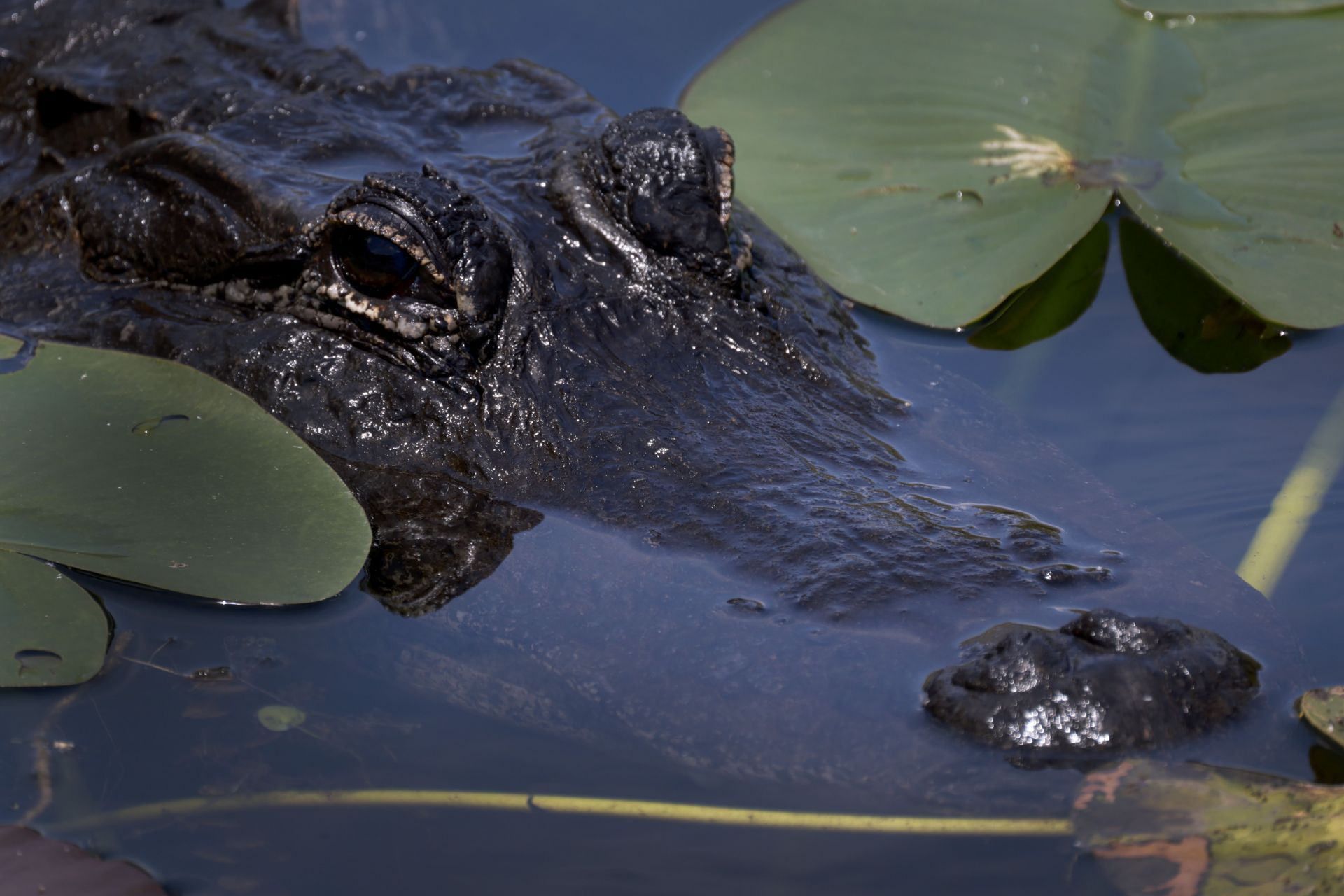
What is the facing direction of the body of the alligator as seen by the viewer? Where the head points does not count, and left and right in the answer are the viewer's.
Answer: facing the viewer and to the right of the viewer

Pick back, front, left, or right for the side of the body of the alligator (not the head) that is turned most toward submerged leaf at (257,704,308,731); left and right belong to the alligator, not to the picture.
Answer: right

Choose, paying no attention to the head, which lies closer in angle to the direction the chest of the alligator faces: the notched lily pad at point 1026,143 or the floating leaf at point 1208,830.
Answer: the floating leaf

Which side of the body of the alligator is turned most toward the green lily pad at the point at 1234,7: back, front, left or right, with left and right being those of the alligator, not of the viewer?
left

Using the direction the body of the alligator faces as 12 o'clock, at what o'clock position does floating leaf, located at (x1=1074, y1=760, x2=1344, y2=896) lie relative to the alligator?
The floating leaf is roughly at 12 o'clock from the alligator.

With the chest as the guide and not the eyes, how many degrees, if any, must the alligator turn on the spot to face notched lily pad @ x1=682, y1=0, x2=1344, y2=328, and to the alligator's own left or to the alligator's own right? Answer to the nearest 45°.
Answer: approximately 90° to the alligator's own left

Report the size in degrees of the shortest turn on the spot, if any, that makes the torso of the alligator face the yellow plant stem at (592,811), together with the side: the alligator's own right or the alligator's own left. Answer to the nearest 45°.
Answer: approximately 45° to the alligator's own right
